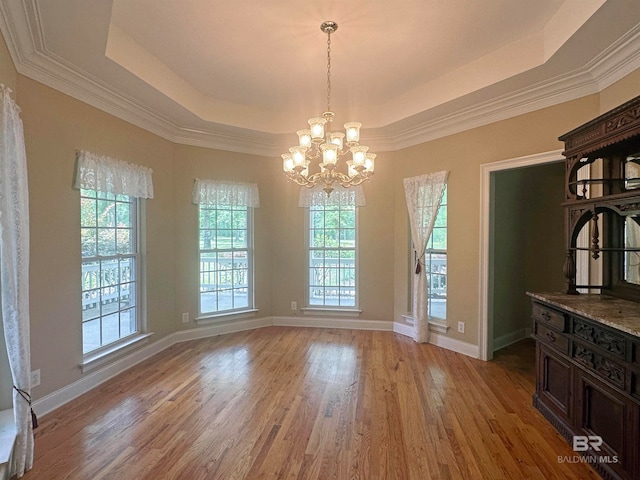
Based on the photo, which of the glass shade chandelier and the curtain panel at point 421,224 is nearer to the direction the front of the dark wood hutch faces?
the glass shade chandelier

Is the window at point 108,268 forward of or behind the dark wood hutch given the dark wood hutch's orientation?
forward

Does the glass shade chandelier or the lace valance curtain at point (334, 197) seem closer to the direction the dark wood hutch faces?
the glass shade chandelier

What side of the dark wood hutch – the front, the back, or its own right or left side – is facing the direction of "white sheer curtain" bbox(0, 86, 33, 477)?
front

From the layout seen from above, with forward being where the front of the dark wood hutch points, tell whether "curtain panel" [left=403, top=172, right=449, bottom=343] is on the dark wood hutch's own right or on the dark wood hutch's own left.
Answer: on the dark wood hutch's own right

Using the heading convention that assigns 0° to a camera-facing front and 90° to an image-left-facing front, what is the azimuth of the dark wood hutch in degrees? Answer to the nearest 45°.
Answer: approximately 45°

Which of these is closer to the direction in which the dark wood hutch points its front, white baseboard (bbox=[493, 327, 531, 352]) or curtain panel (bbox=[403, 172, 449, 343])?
the curtain panel

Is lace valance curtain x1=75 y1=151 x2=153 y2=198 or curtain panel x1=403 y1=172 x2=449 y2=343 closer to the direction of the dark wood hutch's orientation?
the lace valance curtain

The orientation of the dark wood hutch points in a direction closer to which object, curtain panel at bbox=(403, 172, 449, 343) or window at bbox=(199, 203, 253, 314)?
the window

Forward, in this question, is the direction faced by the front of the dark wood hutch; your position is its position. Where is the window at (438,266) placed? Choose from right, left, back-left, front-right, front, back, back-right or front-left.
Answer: right

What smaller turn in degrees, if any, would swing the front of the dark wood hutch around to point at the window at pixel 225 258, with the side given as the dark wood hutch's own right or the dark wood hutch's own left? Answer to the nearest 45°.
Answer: approximately 45° to the dark wood hutch's own right

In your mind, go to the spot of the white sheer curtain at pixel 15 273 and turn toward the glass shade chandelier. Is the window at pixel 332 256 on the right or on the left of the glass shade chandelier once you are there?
left
